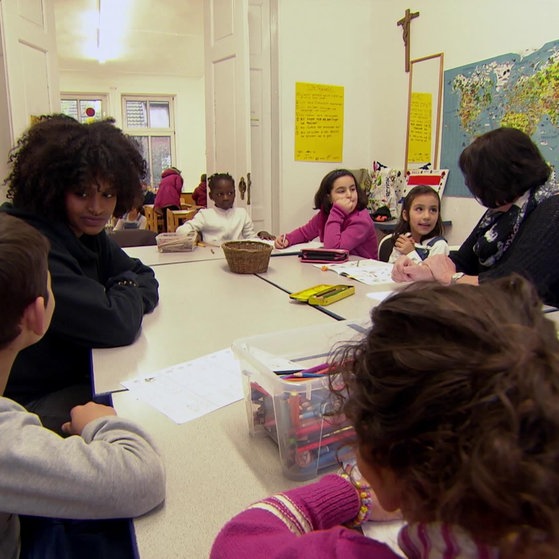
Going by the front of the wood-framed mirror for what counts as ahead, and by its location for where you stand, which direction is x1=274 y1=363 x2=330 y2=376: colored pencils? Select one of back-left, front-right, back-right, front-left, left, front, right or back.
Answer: front-left

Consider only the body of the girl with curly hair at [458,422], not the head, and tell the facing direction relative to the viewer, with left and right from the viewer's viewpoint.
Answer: facing away from the viewer and to the left of the viewer

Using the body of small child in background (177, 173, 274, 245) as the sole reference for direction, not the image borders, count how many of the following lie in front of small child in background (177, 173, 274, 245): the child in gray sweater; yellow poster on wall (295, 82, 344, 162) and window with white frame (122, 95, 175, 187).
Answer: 1

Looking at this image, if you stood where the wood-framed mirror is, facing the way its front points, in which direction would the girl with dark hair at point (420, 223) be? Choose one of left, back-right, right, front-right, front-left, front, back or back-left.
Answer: front-left

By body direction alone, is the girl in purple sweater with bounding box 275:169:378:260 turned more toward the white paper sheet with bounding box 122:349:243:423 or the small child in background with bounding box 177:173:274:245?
the white paper sheet

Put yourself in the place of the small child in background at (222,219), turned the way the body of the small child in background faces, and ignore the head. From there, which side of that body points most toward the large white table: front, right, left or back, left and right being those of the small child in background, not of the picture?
front

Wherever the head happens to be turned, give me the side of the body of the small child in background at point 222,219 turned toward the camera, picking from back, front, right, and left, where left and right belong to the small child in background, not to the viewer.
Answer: front

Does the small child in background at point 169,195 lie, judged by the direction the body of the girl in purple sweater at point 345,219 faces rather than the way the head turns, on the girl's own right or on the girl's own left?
on the girl's own right

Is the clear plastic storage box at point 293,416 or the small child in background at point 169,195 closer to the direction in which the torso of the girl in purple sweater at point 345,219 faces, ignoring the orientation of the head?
the clear plastic storage box

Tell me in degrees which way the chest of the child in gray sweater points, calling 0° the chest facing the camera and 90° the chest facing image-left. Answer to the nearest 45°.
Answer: approximately 225°

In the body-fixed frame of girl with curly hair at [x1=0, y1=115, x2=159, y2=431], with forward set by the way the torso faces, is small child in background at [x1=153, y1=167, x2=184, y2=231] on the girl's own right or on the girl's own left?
on the girl's own left

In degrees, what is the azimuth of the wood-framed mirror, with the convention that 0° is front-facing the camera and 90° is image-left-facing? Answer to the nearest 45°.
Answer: approximately 45°

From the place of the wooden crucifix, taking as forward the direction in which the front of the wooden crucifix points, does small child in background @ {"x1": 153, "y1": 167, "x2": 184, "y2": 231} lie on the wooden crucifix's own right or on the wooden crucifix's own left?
on the wooden crucifix's own right

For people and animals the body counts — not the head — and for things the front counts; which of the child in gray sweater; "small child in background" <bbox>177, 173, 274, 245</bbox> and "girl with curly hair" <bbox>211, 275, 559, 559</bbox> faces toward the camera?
the small child in background
